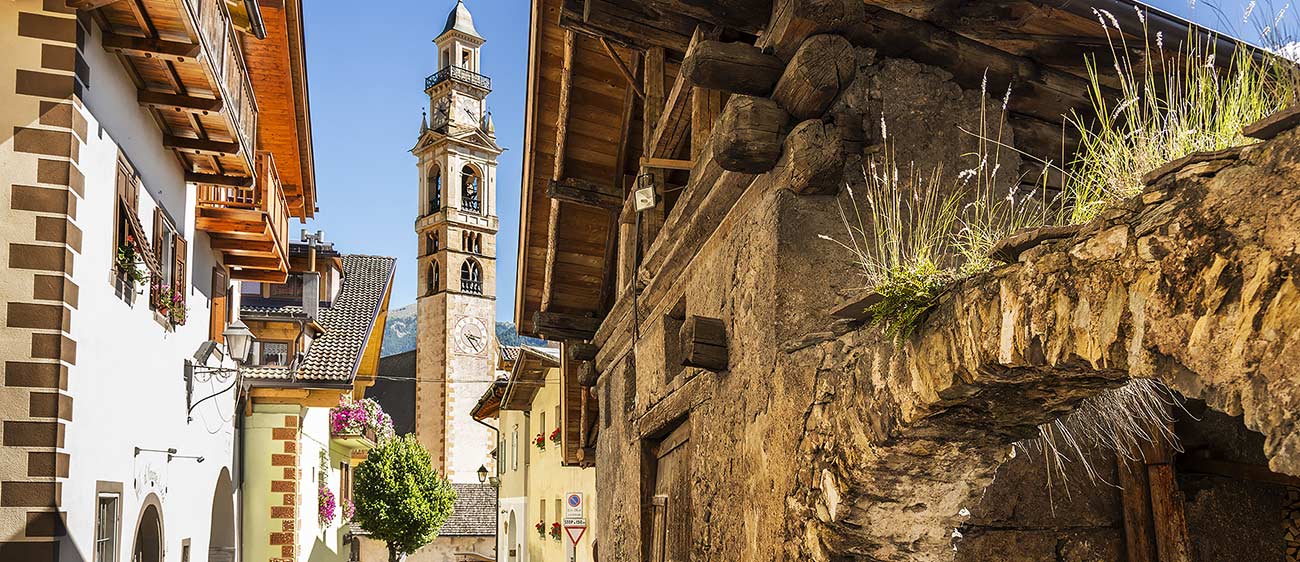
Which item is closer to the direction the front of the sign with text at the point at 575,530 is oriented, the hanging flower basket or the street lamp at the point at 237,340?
the street lamp

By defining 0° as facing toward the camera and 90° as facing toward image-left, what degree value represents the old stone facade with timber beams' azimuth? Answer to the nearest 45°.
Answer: approximately 45°

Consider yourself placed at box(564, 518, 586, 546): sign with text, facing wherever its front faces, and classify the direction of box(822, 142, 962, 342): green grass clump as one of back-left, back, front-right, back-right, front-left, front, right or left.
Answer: front

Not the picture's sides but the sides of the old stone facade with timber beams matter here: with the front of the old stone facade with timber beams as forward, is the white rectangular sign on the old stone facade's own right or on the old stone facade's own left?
on the old stone facade's own right

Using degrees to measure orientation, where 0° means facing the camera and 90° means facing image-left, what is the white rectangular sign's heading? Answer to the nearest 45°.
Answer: approximately 0°

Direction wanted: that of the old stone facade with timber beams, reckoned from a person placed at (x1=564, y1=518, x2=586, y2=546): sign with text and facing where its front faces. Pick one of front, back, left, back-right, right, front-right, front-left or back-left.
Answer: front

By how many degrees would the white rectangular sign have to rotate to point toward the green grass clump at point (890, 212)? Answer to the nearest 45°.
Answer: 0° — it already faces it
